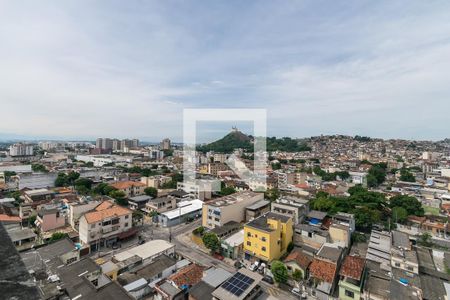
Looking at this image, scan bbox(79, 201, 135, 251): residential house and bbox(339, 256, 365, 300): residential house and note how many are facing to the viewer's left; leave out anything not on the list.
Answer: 0

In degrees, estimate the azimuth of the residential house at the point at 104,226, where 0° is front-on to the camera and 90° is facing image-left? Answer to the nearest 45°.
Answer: approximately 315°

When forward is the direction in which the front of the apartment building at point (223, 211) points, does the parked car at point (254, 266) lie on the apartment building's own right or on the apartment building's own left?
on the apartment building's own left

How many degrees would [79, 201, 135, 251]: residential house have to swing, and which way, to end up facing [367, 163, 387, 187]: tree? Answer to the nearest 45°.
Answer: approximately 45° to its left

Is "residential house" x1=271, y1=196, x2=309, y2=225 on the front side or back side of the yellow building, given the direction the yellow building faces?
on the back side

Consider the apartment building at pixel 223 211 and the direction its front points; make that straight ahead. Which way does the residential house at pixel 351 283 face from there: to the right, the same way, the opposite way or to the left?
the same way

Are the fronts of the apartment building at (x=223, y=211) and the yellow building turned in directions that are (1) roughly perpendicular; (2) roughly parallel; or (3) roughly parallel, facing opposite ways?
roughly parallel

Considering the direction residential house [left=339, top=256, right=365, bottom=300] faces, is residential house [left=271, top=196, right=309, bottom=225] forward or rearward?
rearward

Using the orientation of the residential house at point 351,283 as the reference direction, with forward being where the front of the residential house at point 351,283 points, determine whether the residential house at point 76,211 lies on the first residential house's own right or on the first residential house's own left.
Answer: on the first residential house's own right

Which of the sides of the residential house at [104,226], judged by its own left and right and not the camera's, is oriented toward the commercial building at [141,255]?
front

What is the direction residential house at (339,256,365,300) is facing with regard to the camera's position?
facing the viewer

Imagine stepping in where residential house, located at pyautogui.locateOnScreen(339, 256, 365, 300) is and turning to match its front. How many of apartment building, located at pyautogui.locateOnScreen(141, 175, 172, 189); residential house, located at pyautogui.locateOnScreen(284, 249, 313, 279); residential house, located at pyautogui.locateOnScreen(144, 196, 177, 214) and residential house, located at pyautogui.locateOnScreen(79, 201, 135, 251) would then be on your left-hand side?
0

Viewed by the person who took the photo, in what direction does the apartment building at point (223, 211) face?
facing the viewer and to the left of the viewer

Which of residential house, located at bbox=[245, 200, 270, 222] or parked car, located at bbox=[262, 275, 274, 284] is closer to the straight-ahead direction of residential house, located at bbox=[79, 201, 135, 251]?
the parked car

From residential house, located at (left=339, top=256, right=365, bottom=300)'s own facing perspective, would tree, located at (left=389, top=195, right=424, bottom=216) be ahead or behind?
behind

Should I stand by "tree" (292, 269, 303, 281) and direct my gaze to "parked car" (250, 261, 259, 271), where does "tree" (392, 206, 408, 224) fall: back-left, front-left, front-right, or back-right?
back-right
